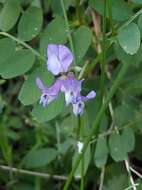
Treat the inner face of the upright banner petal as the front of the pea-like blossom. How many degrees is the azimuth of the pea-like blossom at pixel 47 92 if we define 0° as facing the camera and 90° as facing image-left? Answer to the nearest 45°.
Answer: approximately 45°

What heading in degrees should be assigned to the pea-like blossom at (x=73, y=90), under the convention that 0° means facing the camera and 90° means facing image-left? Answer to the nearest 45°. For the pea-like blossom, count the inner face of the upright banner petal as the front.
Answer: approximately 0°
